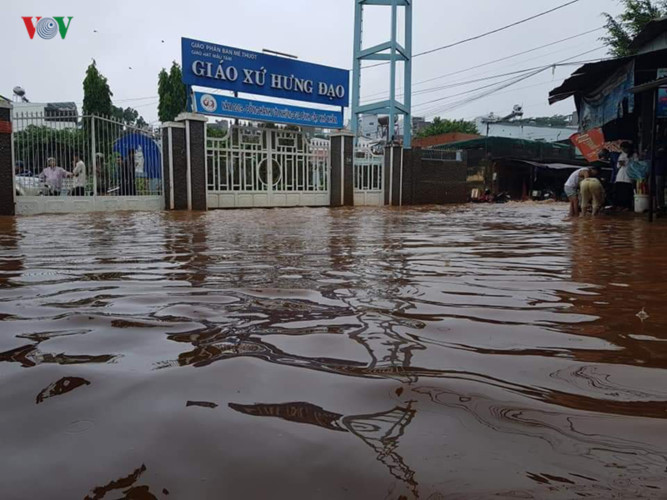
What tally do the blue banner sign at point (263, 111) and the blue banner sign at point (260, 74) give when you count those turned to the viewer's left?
0

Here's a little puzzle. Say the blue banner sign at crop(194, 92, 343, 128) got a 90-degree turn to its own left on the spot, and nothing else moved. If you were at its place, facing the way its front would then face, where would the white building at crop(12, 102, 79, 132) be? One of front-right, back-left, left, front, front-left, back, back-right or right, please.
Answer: back

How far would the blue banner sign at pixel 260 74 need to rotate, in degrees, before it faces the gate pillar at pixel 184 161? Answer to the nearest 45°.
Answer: approximately 90° to its right

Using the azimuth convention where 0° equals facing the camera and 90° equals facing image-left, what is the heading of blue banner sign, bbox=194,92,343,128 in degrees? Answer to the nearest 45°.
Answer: approximately 315°

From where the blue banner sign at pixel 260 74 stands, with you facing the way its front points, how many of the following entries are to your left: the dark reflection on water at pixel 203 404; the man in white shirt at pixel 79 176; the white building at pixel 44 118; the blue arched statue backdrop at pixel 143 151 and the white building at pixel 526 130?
1

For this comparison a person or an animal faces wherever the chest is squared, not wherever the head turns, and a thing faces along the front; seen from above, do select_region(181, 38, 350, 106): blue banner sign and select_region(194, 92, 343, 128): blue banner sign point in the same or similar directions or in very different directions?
same or similar directions

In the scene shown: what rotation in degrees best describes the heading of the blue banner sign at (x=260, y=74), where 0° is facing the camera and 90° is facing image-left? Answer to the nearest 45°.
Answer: approximately 315°

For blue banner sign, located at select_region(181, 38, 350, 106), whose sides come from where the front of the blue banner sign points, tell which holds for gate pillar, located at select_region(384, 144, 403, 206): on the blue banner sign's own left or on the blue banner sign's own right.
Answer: on the blue banner sign's own left

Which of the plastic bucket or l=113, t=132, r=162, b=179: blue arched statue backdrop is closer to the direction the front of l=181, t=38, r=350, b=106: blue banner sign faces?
the plastic bucket

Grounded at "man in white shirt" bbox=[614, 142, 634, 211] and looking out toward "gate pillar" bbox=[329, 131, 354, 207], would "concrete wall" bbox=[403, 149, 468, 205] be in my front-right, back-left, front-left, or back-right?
front-right

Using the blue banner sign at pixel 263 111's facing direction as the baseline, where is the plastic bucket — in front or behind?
in front
